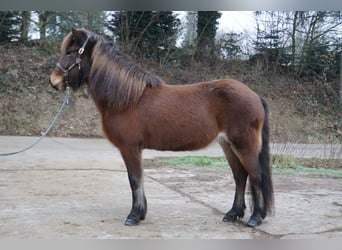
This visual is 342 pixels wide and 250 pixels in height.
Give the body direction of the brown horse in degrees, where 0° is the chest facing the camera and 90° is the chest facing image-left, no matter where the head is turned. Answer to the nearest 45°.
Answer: approximately 90°

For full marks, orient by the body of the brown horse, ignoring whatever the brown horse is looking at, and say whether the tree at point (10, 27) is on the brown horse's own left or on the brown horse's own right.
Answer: on the brown horse's own right

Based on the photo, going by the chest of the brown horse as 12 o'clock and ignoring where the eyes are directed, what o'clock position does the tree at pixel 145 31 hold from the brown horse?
The tree is roughly at 3 o'clock from the brown horse.

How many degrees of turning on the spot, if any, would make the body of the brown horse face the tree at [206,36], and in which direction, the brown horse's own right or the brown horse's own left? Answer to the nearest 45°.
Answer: approximately 90° to the brown horse's own right

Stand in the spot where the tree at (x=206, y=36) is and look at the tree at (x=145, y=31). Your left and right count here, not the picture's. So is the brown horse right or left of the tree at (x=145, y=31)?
left
